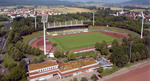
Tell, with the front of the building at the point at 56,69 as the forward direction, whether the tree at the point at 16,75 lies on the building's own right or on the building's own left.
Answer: on the building's own right

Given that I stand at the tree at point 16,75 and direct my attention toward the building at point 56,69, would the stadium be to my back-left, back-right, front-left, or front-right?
front-left

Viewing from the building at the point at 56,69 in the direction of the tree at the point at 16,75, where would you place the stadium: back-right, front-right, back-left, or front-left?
back-right

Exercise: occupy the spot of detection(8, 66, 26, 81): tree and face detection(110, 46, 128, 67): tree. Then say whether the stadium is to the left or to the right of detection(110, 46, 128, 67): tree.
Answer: left

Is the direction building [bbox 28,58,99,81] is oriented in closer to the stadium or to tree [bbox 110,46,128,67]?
the tree

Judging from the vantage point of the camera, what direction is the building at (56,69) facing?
facing the viewer and to the right of the viewer

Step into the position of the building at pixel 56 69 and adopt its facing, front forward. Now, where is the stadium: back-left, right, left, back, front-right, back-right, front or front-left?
back-left
